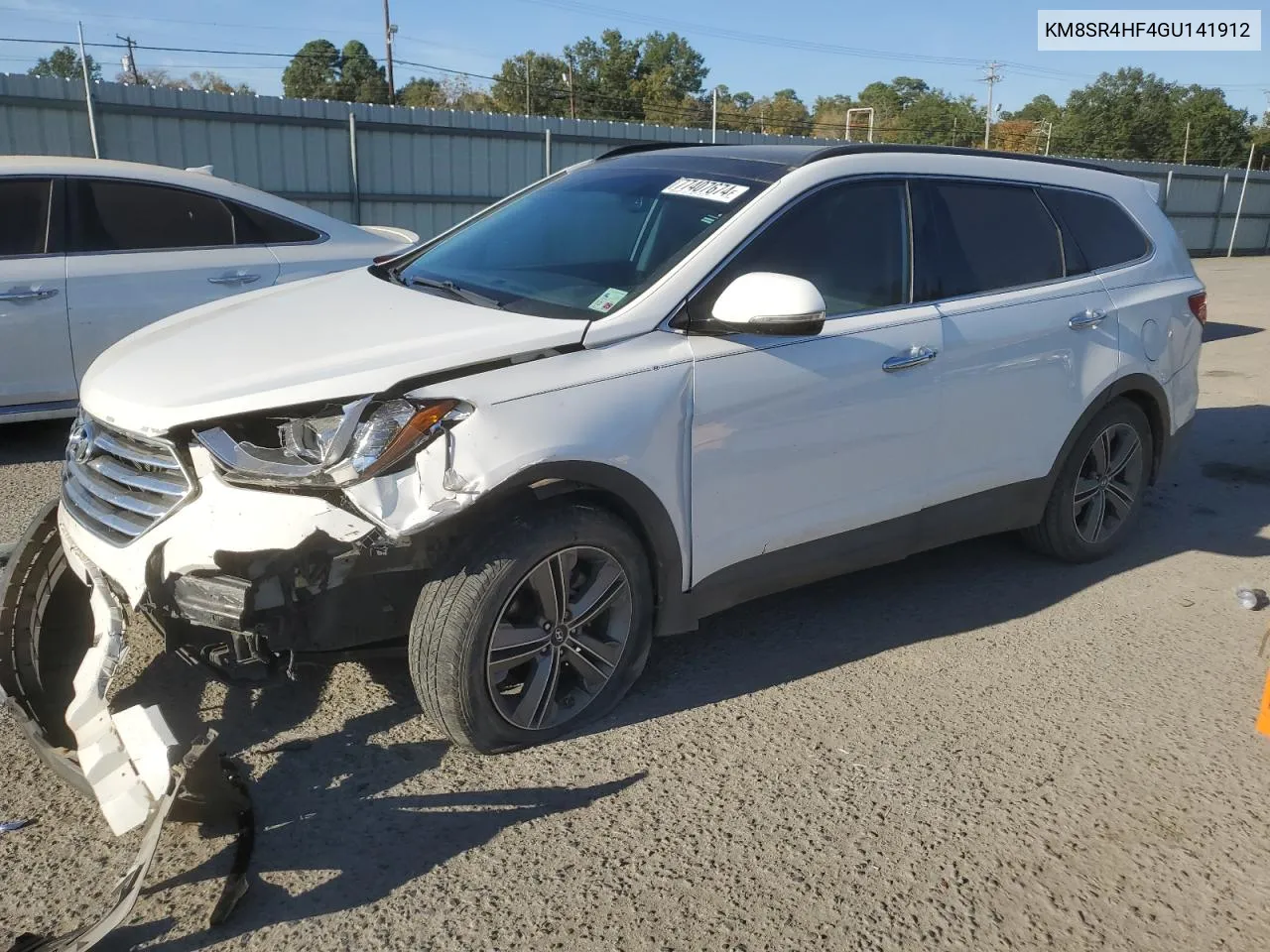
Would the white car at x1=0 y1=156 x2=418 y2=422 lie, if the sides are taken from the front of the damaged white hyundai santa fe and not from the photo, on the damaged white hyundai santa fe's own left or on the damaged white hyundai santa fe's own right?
on the damaged white hyundai santa fe's own right

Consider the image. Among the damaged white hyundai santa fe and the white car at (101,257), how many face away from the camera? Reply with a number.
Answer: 0

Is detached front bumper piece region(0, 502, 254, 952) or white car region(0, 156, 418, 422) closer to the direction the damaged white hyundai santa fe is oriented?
the detached front bumper piece

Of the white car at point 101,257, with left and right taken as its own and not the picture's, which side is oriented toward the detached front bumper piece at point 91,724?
left

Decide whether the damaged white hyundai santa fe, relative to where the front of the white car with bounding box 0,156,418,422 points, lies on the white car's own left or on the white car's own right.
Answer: on the white car's own left

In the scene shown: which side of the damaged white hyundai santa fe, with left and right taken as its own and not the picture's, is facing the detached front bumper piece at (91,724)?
front

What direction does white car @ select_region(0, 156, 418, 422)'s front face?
to the viewer's left
